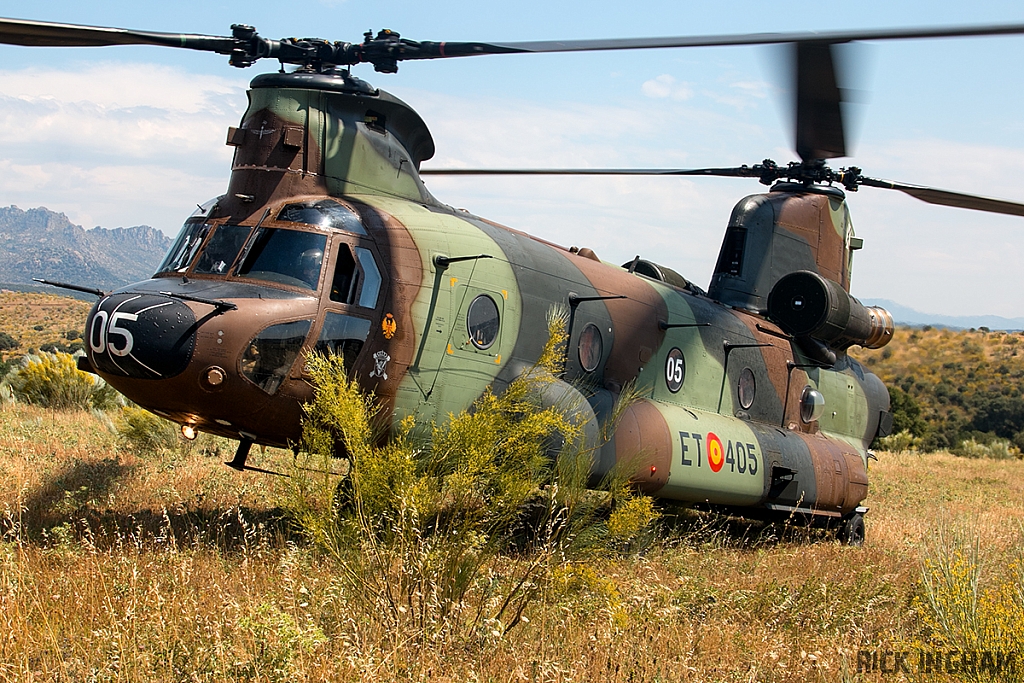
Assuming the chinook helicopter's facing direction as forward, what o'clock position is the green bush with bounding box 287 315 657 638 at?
The green bush is roughly at 10 o'clock from the chinook helicopter.

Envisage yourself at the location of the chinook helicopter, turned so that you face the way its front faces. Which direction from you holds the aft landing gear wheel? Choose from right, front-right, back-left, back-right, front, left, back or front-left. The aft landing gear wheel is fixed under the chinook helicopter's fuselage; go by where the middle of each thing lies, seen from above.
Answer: back

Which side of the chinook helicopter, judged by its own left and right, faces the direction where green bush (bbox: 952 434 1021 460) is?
back

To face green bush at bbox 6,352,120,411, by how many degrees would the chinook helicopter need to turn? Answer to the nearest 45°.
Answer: approximately 90° to its right

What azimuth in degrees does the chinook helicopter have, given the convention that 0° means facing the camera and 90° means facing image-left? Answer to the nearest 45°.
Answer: approximately 45°

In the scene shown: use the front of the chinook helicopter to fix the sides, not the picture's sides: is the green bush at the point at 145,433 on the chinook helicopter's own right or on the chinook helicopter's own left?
on the chinook helicopter's own right
